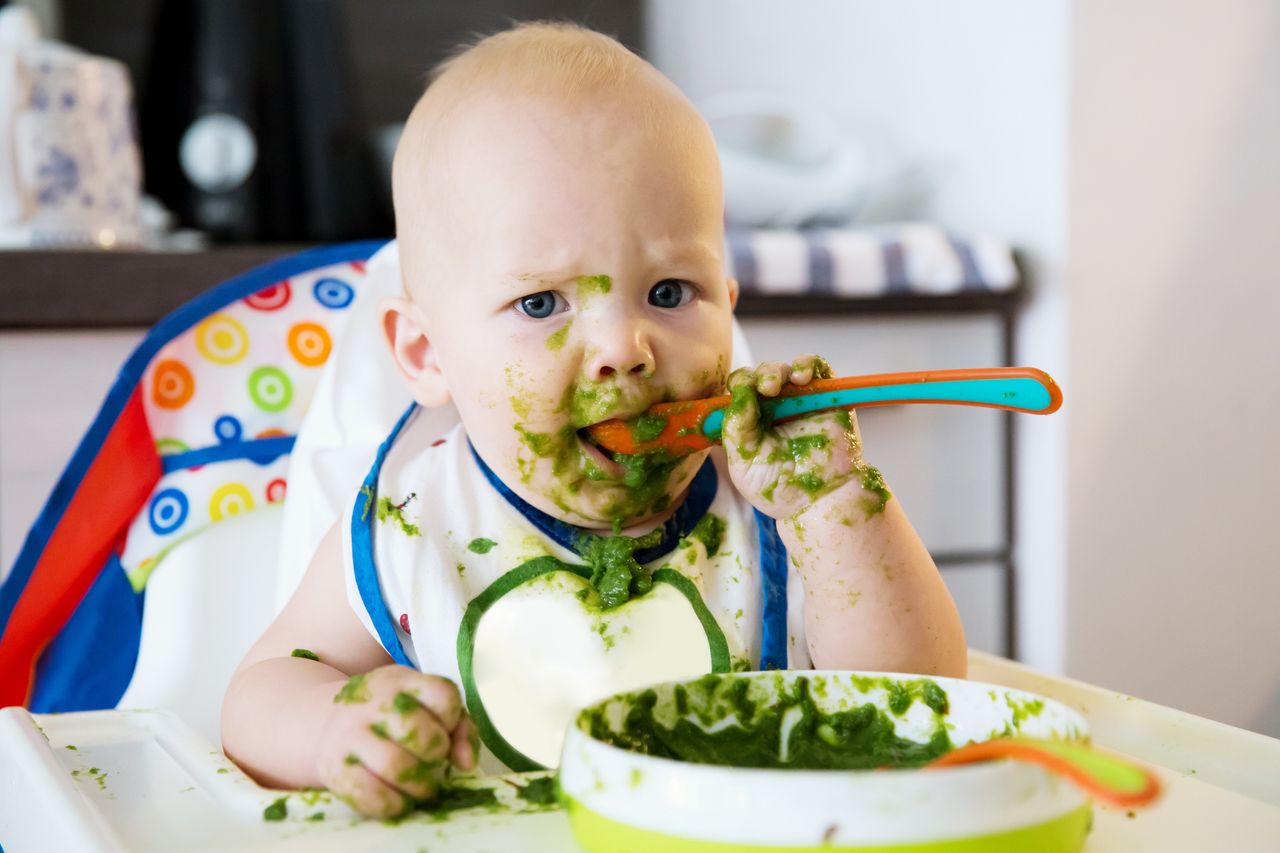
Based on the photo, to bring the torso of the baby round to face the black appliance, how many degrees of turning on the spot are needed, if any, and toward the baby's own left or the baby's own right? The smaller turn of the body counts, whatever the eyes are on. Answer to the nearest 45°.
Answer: approximately 180°

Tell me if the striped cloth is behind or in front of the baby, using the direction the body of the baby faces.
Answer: behind

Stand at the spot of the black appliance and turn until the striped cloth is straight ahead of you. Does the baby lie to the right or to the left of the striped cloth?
right

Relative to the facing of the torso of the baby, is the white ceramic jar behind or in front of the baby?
behind

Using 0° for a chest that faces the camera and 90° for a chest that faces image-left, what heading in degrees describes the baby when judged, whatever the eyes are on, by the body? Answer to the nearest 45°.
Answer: approximately 0°
